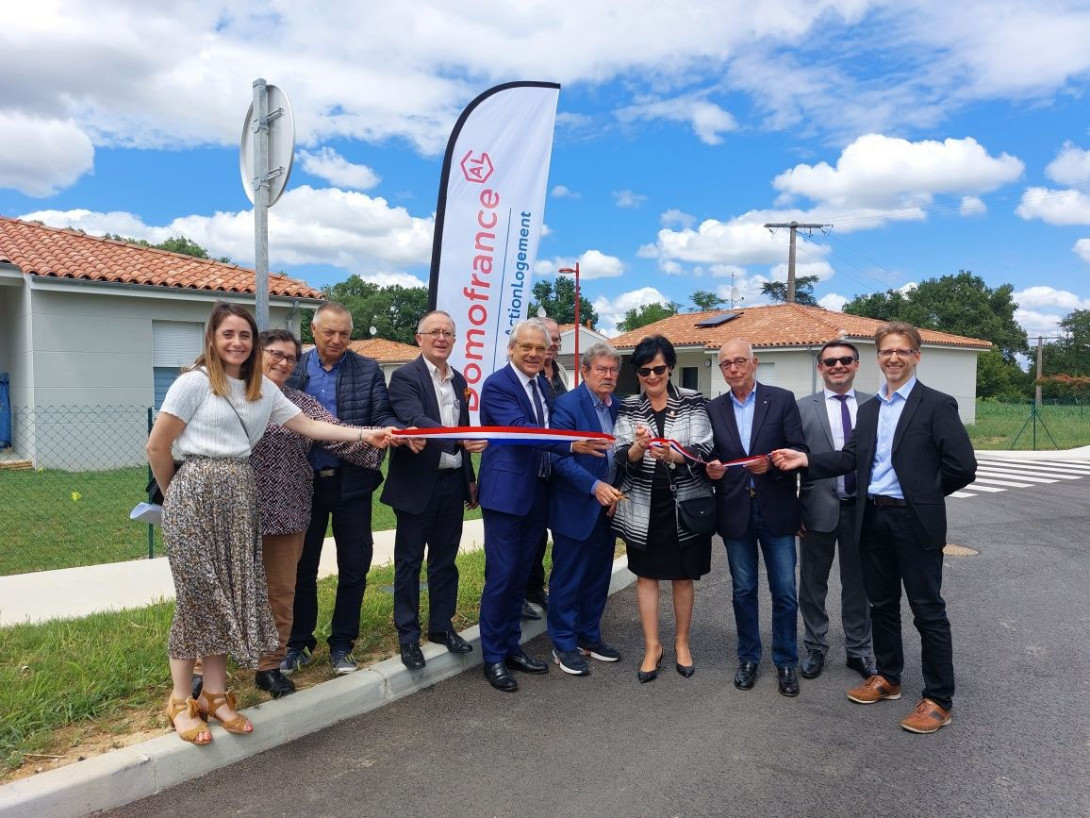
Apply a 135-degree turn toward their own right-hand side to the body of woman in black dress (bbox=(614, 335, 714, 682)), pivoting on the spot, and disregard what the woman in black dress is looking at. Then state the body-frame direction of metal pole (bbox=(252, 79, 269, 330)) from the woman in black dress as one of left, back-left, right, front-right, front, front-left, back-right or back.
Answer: front-left

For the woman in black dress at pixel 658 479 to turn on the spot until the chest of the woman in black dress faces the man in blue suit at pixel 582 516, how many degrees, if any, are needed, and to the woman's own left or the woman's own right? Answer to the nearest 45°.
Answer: approximately 90° to the woman's own right

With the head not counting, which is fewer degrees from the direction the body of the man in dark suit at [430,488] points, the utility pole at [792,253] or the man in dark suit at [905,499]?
the man in dark suit

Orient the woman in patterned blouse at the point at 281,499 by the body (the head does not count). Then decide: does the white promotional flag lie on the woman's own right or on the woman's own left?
on the woman's own left

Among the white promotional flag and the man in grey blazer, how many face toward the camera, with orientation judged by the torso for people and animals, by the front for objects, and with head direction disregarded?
2

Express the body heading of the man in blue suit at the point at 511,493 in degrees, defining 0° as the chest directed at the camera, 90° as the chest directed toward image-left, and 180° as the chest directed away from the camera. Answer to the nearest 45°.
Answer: approximately 315°

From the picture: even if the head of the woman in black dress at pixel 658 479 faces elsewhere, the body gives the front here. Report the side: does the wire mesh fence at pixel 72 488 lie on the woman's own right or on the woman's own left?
on the woman's own right

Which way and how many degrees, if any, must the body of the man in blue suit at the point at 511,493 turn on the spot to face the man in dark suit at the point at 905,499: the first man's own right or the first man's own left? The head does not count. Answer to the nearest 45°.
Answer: approximately 45° to the first man's own left

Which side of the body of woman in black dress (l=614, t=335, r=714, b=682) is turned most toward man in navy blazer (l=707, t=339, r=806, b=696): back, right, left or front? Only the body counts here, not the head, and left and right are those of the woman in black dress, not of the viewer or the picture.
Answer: left

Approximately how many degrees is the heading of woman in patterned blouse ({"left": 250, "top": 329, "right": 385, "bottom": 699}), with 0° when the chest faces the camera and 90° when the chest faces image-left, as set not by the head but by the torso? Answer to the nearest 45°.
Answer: approximately 315°
